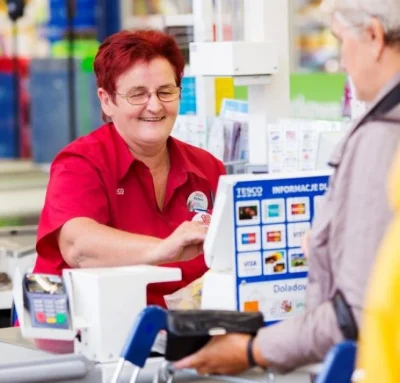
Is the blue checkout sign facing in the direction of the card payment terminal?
no

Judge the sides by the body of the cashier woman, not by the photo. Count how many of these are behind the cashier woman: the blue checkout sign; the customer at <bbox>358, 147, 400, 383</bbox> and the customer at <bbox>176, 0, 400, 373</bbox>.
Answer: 0

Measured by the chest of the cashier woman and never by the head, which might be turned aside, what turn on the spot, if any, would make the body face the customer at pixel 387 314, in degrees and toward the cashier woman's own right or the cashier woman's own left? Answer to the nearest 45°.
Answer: approximately 45° to the cashier woman's own right

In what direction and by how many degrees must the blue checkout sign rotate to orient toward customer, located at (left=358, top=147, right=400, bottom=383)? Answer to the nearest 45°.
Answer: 0° — it already faces them

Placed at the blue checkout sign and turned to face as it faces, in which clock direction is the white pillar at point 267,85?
The white pillar is roughly at 6 o'clock from the blue checkout sign.

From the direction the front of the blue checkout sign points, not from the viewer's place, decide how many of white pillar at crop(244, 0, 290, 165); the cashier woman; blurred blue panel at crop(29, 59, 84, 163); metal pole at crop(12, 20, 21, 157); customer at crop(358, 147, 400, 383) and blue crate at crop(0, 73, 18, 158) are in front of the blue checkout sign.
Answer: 1

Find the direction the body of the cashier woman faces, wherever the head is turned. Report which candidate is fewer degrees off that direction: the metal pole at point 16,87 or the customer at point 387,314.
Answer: the customer

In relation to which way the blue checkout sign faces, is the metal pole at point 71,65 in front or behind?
behind

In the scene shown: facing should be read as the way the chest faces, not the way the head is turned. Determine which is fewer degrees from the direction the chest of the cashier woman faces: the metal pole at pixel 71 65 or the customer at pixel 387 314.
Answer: the customer

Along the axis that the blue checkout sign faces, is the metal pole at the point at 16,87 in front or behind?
behind

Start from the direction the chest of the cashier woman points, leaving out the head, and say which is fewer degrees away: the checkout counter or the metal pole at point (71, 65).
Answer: the checkout counter

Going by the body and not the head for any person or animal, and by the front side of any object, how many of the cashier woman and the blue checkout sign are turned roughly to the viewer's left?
0

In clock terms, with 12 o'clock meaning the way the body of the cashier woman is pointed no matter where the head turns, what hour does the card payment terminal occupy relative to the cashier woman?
The card payment terminal is roughly at 2 o'clock from the cashier woman.

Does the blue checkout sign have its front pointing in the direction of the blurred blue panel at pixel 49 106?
no

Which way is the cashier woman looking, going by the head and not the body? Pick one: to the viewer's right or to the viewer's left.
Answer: to the viewer's right

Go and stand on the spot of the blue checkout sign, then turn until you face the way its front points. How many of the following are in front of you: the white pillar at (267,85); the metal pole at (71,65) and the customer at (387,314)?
1

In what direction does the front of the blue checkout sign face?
toward the camera
